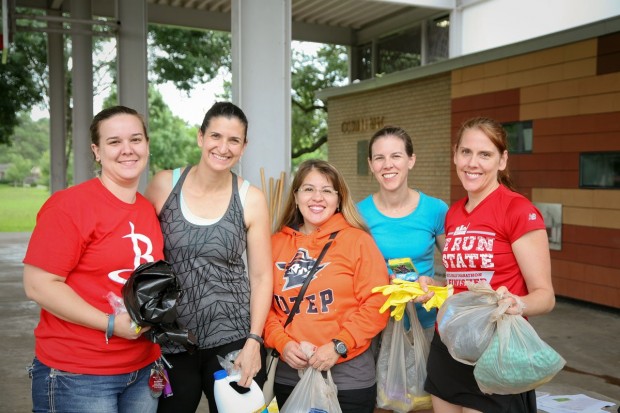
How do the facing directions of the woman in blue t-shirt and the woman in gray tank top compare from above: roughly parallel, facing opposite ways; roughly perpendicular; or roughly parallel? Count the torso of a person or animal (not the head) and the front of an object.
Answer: roughly parallel

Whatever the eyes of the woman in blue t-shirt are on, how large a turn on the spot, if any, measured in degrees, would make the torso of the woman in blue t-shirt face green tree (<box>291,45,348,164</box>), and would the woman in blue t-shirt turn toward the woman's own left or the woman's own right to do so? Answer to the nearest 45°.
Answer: approximately 180°

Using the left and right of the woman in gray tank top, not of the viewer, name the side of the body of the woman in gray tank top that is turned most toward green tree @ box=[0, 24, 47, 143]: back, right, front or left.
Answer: back

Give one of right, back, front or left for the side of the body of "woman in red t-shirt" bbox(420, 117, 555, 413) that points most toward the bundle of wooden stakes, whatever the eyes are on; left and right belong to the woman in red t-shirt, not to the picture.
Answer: right

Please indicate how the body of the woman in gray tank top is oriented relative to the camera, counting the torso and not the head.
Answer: toward the camera

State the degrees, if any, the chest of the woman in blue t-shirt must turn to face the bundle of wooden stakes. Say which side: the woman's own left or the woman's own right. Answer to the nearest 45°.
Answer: approximately 135° to the woman's own right

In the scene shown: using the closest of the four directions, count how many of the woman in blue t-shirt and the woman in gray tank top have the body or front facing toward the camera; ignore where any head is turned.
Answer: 2

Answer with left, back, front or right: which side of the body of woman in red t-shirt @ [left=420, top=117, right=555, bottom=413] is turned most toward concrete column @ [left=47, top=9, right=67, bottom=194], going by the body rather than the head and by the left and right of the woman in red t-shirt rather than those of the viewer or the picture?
right

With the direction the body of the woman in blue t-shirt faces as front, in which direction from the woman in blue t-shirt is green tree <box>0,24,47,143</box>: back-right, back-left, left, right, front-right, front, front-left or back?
back-right

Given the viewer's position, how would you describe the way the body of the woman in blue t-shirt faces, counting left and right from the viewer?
facing the viewer

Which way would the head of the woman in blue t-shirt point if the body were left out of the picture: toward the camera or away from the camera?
toward the camera

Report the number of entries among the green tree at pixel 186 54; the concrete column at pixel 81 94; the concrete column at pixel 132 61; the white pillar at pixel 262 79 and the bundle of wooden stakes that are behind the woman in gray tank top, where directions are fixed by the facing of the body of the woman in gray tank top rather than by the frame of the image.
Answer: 5

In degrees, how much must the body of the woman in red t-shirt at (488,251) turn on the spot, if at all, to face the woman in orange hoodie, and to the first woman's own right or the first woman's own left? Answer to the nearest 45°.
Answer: approximately 45° to the first woman's own right

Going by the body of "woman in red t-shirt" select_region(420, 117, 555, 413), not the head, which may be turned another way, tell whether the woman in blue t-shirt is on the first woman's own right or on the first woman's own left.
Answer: on the first woman's own right
